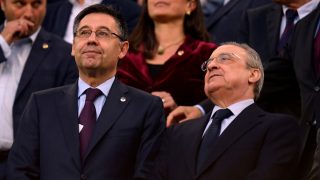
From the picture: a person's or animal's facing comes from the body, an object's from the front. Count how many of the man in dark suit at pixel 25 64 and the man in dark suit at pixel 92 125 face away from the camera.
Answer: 0

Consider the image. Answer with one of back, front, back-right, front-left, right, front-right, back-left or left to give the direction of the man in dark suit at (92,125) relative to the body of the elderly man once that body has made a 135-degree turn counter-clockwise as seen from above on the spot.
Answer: back

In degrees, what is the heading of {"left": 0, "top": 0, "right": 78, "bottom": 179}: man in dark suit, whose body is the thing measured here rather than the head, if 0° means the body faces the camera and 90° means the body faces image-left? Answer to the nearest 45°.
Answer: approximately 45°

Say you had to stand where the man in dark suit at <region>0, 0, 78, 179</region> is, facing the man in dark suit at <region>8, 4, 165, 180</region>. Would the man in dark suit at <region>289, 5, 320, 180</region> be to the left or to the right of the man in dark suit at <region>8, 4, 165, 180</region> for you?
left

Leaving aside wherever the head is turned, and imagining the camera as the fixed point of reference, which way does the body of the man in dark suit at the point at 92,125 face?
toward the camera

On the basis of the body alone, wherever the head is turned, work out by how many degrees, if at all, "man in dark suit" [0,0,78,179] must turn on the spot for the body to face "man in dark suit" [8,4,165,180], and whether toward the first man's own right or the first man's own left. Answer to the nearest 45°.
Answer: approximately 45° to the first man's own left

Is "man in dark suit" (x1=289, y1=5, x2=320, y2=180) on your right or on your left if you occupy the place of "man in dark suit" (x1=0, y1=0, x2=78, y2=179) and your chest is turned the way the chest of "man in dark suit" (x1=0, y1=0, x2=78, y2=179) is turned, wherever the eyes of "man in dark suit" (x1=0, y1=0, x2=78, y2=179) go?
on your left

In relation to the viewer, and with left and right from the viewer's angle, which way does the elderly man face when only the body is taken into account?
facing the viewer and to the left of the viewer

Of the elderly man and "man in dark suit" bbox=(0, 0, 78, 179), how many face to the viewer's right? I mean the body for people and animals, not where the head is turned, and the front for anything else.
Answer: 0

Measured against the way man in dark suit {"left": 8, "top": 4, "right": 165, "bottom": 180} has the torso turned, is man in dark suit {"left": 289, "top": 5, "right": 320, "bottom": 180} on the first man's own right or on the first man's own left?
on the first man's own left
